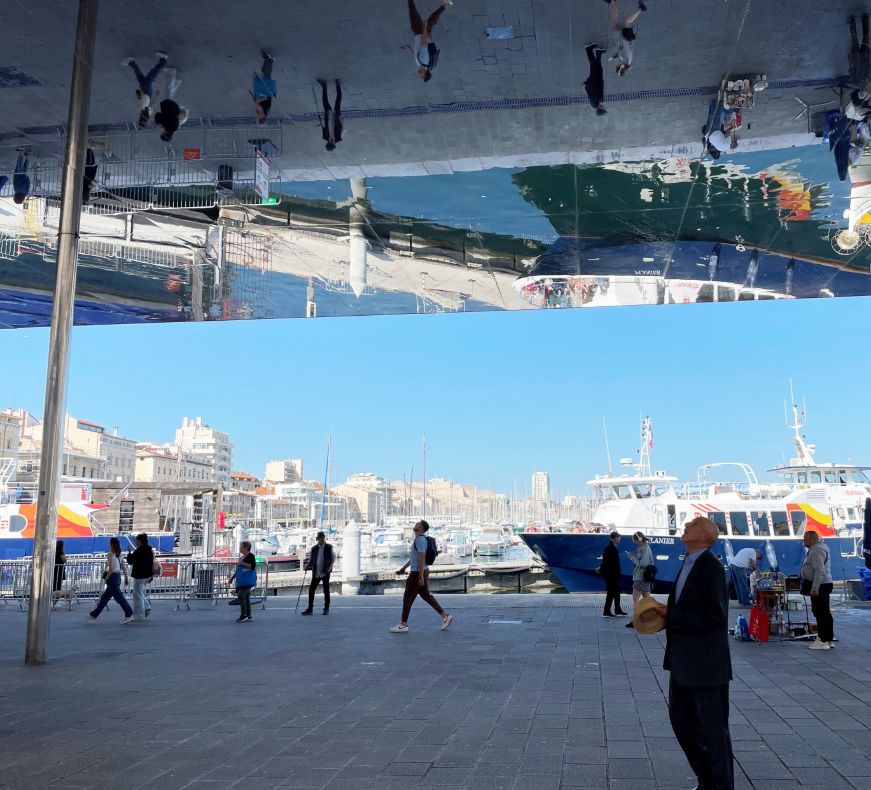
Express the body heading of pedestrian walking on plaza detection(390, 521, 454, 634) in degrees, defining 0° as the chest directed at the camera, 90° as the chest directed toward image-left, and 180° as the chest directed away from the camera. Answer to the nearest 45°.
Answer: approximately 90°

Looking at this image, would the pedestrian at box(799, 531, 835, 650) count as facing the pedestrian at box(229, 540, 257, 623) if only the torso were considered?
yes

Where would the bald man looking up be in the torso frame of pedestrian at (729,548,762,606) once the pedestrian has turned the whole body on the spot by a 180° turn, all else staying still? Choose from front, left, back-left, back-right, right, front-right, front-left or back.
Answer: left

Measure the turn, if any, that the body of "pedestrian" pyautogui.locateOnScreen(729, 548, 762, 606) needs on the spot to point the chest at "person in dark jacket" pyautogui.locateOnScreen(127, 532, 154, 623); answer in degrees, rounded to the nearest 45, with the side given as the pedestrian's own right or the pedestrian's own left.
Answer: approximately 180°

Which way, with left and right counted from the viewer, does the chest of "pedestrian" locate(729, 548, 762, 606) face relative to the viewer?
facing to the right of the viewer

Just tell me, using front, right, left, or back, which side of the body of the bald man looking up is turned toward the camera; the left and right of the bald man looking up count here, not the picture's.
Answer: left

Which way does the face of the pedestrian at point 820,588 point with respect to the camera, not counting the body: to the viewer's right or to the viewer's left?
to the viewer's left
